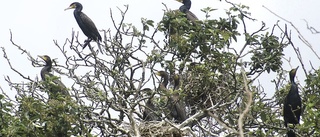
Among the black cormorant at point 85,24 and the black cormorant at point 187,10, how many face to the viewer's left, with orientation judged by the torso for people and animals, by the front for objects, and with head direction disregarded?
2

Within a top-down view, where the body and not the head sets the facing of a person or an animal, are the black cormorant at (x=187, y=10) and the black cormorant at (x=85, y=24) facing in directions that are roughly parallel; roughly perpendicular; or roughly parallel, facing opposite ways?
roughly parallel

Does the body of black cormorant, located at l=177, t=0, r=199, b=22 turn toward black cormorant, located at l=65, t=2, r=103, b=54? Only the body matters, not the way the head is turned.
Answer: yes

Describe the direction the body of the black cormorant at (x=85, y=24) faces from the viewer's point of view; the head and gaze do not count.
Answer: to the viewer's left

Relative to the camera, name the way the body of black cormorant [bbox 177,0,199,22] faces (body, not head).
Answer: to the viewer's left
